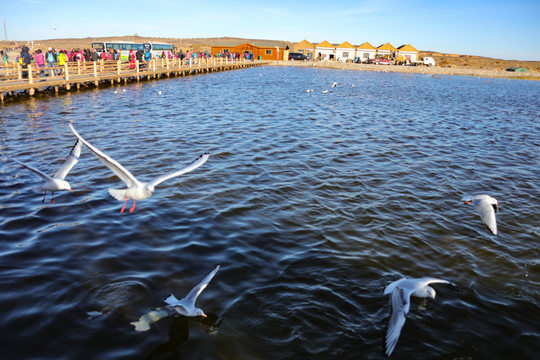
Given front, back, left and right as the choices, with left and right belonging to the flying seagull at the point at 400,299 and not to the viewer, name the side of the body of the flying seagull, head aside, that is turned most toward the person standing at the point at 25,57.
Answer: back

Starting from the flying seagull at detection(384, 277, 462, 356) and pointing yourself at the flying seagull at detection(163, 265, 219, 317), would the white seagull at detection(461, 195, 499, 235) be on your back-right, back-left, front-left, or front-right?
back-right

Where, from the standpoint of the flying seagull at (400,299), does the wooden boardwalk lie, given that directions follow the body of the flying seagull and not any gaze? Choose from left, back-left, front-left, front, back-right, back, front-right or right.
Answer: back
